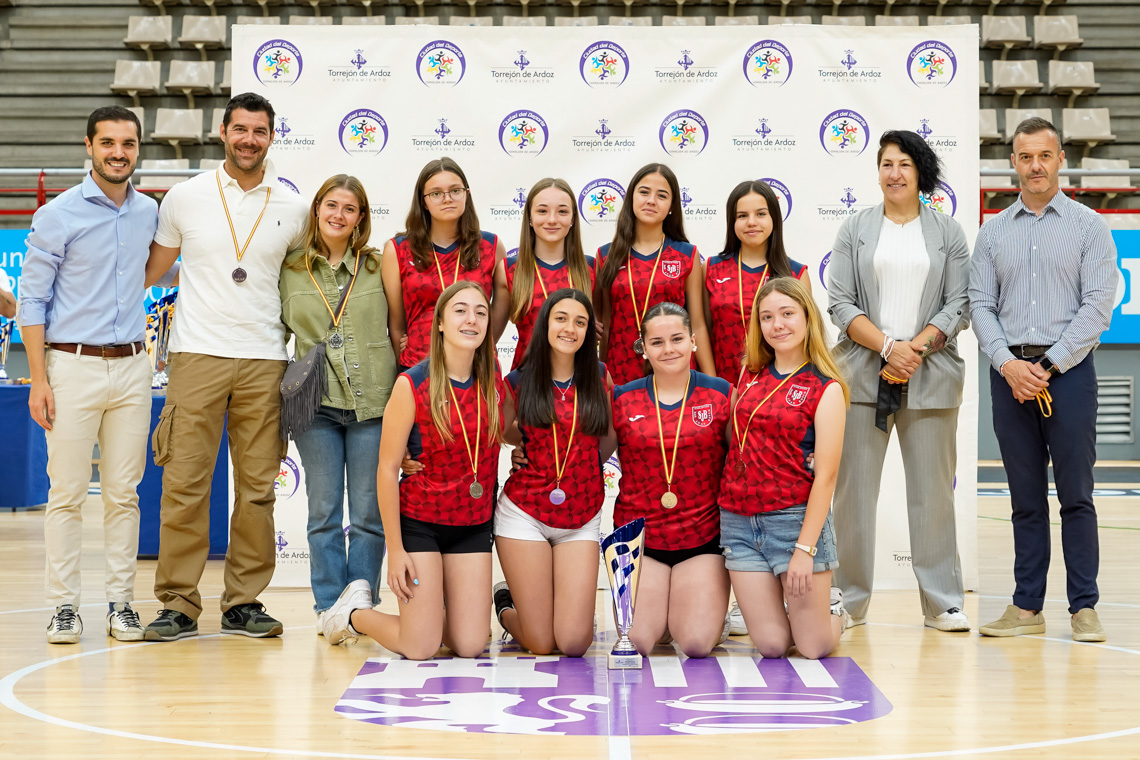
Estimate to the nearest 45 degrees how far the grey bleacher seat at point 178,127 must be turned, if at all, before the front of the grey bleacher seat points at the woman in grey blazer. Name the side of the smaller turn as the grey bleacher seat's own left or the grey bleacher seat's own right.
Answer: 0° — it already faces them

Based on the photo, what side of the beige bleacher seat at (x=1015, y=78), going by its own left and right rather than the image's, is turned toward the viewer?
front

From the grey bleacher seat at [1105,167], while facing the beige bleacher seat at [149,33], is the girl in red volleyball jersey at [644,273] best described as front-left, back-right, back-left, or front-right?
front-left

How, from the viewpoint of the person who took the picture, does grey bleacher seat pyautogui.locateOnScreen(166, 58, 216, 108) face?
facing the viewer

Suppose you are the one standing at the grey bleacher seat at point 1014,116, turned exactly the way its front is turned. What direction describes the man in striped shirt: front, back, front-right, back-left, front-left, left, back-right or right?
front

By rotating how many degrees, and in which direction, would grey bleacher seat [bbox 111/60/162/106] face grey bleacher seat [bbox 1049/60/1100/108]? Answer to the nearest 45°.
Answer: approximately 45° to its left

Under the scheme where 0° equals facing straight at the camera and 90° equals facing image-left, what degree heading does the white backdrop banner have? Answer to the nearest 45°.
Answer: approximately 0°

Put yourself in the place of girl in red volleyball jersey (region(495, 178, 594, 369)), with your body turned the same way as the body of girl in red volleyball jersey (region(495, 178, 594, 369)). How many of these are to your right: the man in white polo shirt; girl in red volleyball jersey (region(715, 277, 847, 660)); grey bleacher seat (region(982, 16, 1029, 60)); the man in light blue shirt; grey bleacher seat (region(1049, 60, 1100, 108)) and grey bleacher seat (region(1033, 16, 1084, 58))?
2

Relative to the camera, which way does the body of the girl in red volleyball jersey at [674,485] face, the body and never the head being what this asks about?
toward the camera

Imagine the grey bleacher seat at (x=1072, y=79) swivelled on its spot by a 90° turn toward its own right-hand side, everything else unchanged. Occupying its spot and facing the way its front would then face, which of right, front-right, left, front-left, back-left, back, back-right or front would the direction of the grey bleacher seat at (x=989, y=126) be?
front-left

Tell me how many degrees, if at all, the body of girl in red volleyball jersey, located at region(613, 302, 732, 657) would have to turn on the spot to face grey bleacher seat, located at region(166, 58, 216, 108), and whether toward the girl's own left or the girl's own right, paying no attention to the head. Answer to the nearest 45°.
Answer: approximately 135° to the girl's own right
